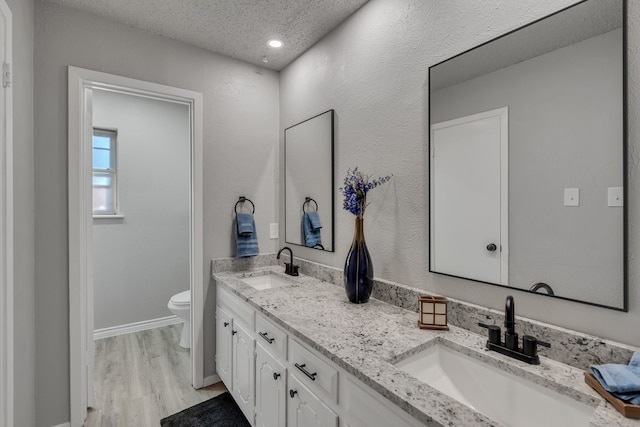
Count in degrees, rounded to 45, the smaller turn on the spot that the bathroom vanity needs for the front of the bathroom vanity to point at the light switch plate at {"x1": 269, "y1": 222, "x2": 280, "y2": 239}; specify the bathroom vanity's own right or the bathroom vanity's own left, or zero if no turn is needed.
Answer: approximately 90° to the bathroom vanity's own right

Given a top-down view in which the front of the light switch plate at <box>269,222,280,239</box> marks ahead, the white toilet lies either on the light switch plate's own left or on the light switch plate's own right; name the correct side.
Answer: on the light switch plate's own right

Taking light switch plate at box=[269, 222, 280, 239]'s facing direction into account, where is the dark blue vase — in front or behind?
in front

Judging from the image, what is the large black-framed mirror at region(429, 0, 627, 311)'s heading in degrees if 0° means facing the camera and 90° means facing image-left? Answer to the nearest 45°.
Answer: approximately 45°

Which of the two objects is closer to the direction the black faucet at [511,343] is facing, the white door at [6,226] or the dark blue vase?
the white door

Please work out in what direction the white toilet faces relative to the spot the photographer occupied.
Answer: facing to the left of the viewer

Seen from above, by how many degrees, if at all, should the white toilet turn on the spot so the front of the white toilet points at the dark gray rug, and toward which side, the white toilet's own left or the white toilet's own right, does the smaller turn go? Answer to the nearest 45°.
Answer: approximately 90° to the white toilet's own left

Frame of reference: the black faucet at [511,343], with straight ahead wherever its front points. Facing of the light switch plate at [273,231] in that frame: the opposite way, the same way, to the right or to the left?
to the left

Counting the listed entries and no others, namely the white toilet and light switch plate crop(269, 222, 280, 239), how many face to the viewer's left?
1

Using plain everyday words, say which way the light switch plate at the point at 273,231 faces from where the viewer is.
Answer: facing the viewer

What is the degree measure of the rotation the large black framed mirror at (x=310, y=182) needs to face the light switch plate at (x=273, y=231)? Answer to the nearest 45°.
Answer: approximately 90° to its right

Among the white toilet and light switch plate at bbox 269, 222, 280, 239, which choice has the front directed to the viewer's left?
the white toilet

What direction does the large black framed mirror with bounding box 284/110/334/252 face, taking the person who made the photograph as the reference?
facing the viewer and to the left of the viewer
